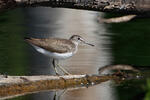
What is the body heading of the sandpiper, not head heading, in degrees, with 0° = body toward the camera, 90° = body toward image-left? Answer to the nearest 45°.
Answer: approximately 270°

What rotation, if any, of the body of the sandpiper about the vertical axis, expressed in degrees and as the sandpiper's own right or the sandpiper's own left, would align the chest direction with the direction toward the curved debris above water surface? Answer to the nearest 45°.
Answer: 0° — it already faces it
